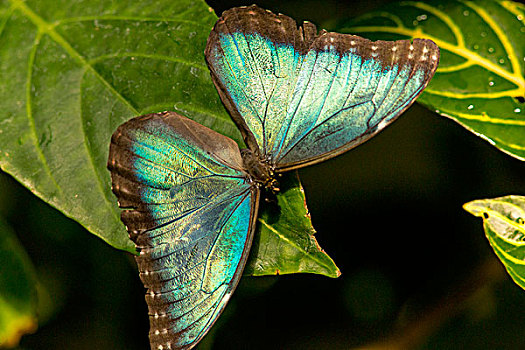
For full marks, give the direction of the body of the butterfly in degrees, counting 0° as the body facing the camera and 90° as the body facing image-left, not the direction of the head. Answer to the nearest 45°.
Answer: approximately 315°

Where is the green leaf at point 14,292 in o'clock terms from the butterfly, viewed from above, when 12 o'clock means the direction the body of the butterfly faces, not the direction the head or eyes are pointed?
The green leaf is roughly at 5 o'clock from the butterfly.

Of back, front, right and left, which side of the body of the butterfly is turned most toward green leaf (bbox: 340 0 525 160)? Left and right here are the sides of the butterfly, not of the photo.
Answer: left
